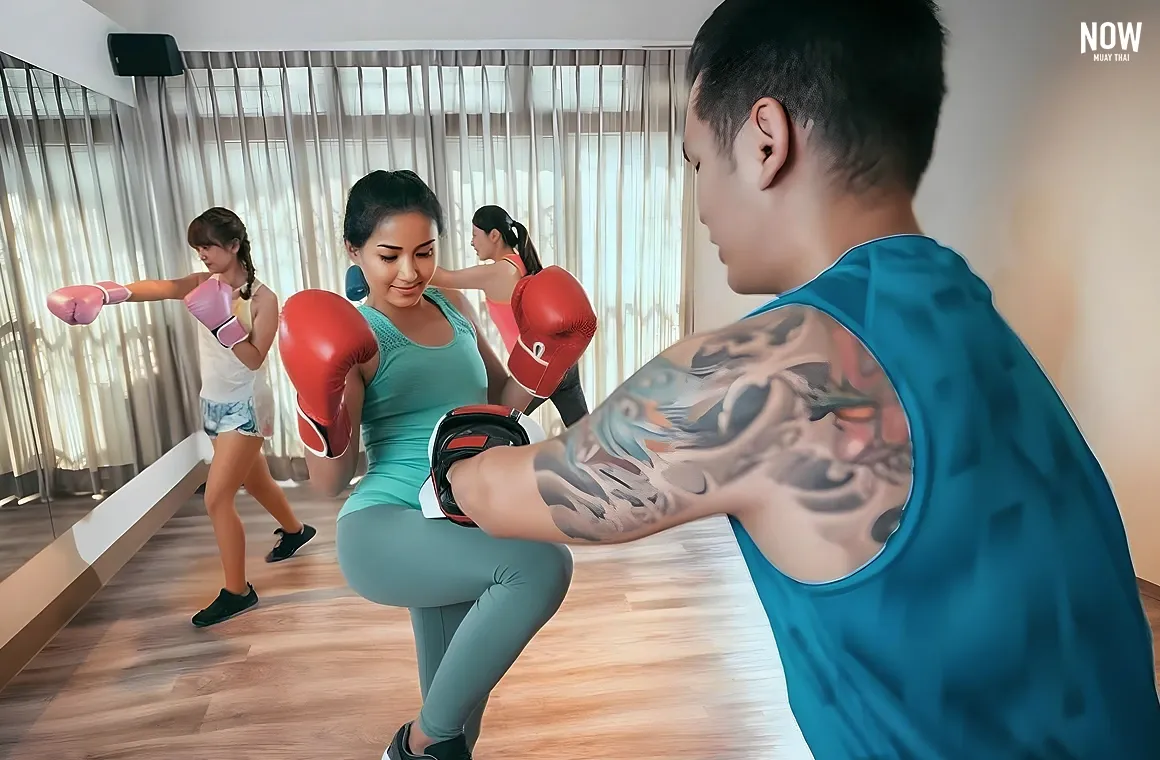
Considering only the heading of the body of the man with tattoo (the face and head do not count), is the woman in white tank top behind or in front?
in front

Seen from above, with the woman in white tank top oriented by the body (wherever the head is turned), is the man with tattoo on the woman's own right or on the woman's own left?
on the woman's own left

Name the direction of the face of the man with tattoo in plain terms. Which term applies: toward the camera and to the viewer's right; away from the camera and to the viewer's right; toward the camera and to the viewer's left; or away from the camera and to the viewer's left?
away from the camera and to the viewer's left

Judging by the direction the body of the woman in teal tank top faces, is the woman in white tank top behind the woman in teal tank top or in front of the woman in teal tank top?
behind

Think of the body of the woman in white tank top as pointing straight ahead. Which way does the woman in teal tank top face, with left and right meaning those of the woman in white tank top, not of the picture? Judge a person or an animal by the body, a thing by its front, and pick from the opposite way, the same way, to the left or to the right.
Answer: to the left

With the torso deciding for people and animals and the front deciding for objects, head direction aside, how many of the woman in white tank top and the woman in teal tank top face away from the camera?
0

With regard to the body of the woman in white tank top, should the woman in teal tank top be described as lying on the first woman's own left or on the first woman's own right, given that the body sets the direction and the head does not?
on the first woman's own left

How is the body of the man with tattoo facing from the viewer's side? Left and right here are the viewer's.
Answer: facing away from the viewer and to the left of the viewer

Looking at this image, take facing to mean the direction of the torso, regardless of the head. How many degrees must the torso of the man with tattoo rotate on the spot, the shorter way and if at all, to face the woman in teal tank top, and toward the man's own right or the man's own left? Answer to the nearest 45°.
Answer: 0° — they already face them

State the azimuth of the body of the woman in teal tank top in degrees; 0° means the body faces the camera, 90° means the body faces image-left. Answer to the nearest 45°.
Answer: approximately 315°

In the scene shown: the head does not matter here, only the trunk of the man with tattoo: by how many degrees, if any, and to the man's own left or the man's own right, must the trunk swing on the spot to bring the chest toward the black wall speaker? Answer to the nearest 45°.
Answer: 0° — they already face it
